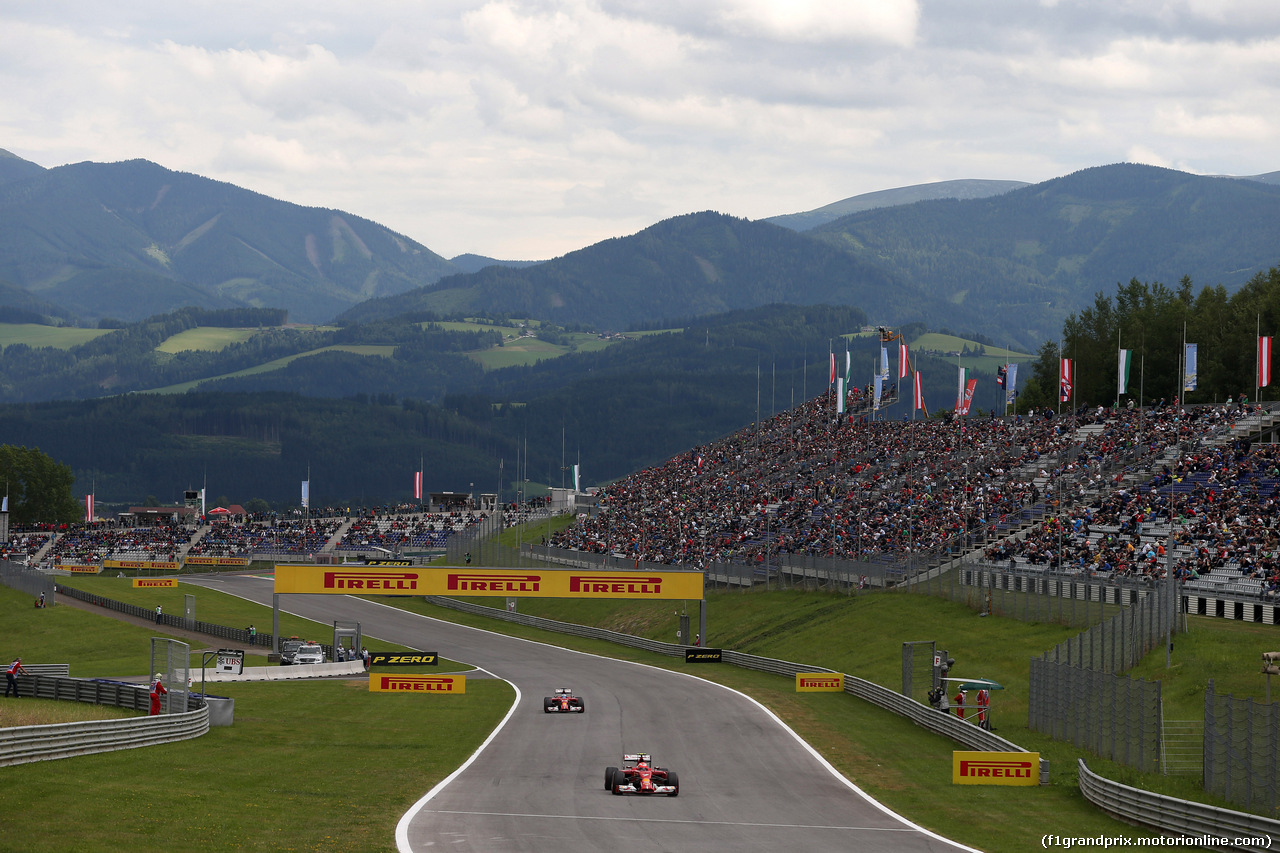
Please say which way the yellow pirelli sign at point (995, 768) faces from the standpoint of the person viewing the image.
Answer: facing the viewer

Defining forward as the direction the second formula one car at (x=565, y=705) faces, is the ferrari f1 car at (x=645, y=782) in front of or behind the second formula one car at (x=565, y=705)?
in front

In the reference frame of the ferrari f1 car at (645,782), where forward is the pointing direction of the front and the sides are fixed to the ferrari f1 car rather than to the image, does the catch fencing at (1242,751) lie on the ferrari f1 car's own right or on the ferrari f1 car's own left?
on the ferrari f1 car's own left

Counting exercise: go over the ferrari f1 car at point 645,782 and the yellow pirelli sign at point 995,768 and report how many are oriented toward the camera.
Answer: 2

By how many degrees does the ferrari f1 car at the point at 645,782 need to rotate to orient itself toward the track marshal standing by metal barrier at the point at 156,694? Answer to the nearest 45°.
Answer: approximately 135° to its right

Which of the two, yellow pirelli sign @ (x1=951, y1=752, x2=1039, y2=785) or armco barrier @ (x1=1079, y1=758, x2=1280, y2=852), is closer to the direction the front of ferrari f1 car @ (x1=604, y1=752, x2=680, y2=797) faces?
the armco barrier

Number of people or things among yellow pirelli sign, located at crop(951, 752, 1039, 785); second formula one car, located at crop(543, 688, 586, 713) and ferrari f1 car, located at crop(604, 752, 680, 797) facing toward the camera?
3

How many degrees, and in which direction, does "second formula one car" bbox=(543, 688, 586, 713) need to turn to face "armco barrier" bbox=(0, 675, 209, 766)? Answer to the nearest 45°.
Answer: approximately 45° to its right

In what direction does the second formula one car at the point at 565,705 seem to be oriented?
toward the camera

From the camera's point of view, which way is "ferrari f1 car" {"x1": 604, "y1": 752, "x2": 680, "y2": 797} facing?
toward the camera

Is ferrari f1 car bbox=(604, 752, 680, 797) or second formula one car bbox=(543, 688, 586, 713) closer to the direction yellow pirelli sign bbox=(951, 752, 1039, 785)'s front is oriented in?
the ferrari f1 car

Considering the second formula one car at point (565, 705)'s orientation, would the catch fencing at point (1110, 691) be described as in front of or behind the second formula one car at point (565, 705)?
in front

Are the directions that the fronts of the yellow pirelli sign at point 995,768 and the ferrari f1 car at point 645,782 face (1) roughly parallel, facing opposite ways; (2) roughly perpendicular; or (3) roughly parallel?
roughly parallel

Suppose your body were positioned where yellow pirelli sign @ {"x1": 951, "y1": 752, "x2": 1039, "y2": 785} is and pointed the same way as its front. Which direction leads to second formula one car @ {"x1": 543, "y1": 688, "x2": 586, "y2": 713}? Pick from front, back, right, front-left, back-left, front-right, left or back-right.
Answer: back-right

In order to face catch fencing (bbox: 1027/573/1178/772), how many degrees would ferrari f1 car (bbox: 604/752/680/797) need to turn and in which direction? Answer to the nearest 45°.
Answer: approximately 135° to its left

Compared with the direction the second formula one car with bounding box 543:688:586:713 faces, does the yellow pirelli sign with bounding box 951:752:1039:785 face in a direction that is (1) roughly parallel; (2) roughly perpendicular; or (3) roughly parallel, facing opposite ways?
roughly parallel
